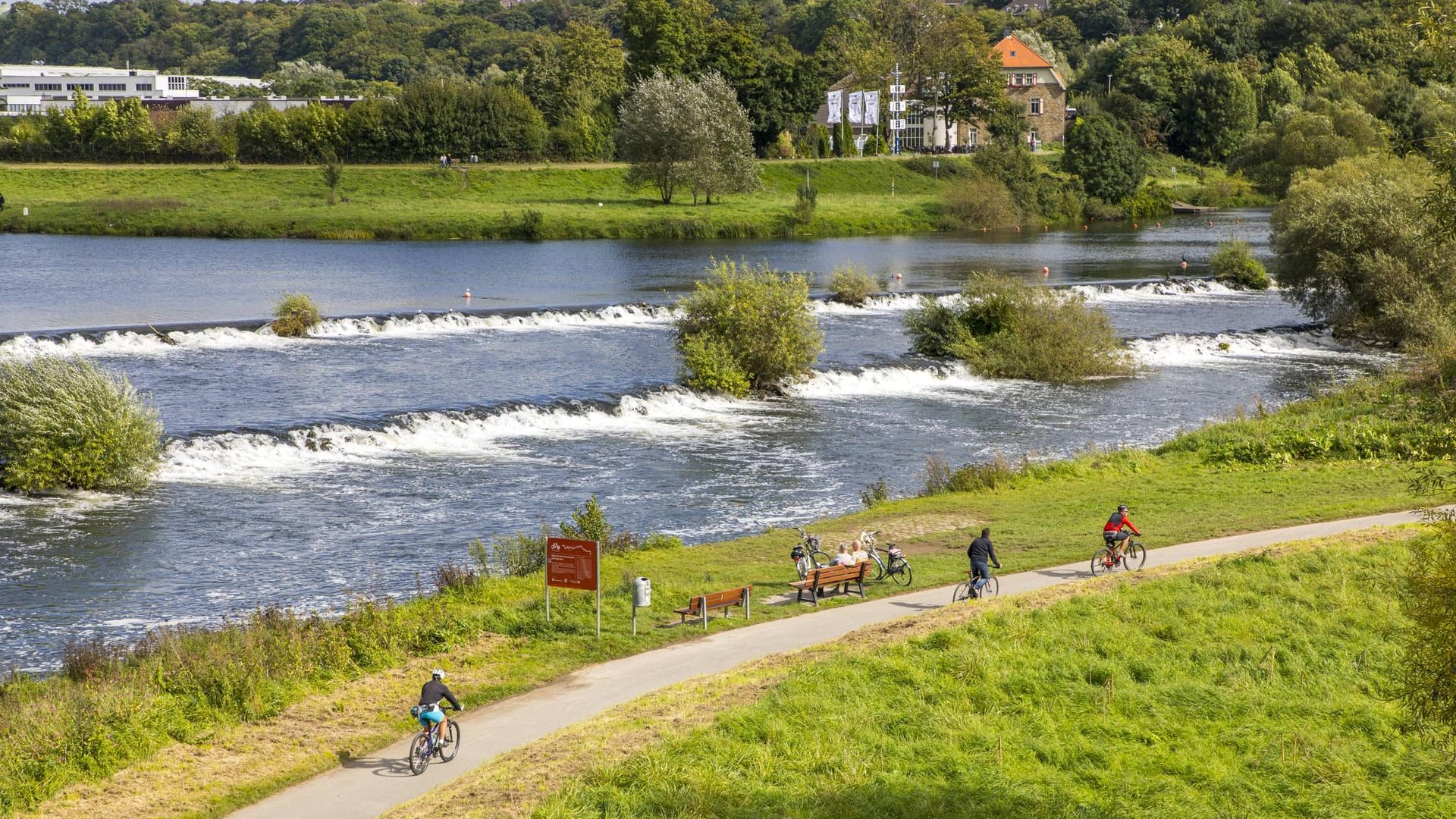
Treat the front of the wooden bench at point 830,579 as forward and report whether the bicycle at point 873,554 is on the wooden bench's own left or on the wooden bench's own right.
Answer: on the wooden bench's own right

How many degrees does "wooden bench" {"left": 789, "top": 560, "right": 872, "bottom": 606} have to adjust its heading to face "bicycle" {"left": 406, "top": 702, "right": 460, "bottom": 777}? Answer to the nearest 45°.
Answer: approximately 90° to its left

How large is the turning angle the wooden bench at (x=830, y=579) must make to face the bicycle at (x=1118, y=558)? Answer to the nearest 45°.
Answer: approximately 135° to its right

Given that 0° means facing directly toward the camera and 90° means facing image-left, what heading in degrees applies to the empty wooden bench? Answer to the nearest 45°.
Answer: approximately 135°

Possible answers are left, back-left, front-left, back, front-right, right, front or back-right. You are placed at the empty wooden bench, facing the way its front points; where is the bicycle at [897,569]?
right

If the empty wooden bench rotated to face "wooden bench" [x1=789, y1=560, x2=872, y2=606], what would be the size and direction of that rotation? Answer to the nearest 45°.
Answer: approximately 90° to its right

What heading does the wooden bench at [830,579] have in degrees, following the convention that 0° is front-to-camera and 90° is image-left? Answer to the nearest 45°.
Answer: approximately 135°

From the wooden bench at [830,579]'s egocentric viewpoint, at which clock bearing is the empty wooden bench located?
The empty wooden bench is roughly at 9 o'clock from the wooden bench.

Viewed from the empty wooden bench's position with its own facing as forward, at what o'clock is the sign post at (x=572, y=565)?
The sign post is roughly at 10 o'clock from the empty wooden bench.

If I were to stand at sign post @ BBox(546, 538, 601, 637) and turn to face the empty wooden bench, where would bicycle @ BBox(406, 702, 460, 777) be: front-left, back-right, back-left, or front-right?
back-right
